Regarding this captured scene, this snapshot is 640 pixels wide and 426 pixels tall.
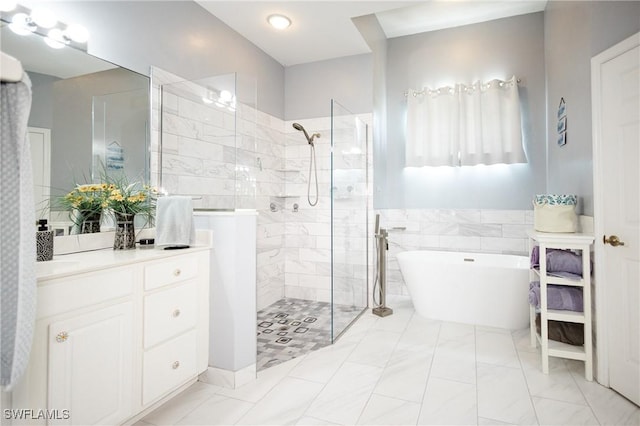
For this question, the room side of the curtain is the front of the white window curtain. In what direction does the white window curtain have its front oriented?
toward the camera

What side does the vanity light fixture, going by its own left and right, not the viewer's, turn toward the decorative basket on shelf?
front

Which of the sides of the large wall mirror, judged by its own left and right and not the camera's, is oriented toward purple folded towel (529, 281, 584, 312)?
front

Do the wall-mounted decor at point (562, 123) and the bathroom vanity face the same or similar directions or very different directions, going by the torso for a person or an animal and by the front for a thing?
very different directions

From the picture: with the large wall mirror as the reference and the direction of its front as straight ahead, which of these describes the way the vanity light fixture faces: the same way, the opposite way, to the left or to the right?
the same way

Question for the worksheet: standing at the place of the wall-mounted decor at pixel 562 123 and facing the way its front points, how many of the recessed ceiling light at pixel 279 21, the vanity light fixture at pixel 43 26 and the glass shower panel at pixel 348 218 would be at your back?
0

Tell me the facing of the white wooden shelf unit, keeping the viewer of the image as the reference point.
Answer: facing the viewer

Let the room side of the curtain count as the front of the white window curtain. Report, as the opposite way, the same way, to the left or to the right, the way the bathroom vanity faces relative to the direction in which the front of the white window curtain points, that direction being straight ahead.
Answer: to the left

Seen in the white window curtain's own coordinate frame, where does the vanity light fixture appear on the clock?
The vanity light fixture is roughly at 1 o'clock from the white window curtain.

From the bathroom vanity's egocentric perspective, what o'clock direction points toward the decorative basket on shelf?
The decorative basket on shelf is roughly at 11 o'clock from the bathroom vanity.

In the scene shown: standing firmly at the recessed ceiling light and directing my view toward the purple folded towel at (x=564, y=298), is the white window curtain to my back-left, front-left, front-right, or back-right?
front-left

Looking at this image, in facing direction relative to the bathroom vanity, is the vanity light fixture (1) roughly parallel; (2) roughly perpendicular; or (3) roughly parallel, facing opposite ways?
roughly parallel

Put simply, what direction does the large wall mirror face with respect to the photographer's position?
facing the viewer and to the right of the viewer

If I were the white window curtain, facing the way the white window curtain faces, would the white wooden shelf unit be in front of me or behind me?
in front
